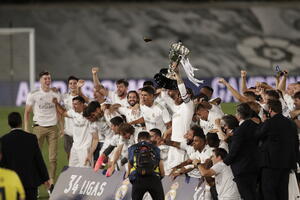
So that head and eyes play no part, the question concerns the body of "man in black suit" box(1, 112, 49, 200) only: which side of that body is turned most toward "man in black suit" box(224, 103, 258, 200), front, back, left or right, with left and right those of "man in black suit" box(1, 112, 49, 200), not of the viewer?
right

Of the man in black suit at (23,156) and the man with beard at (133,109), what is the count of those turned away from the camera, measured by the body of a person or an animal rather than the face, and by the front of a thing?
1

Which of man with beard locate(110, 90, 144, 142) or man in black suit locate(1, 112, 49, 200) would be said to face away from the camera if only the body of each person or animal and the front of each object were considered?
the man in black suit

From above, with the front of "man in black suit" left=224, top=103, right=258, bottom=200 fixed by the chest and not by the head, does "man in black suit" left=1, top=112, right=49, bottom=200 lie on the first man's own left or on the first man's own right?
on the first man's own left

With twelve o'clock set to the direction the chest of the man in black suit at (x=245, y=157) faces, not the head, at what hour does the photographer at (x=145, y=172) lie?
The photographer is roughly at 10 o'clock from the man in black suit.

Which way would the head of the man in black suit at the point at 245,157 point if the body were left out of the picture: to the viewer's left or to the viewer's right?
to the viewer's left

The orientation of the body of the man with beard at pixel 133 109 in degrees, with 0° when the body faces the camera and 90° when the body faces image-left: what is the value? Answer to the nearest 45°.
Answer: approximately 0°

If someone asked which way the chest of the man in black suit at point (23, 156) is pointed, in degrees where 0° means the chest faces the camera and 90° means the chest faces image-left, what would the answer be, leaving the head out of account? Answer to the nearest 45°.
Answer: approximately 180°

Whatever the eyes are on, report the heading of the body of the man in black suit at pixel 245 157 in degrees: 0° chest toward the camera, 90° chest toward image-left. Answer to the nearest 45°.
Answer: approximately 135°

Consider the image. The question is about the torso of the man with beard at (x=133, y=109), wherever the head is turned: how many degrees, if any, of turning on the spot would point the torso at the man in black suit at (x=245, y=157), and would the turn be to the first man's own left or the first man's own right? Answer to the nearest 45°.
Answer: approximately 45° to the first man's own left

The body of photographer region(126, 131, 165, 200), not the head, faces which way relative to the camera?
away from the camera

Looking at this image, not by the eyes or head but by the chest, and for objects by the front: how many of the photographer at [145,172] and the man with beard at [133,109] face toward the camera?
1
